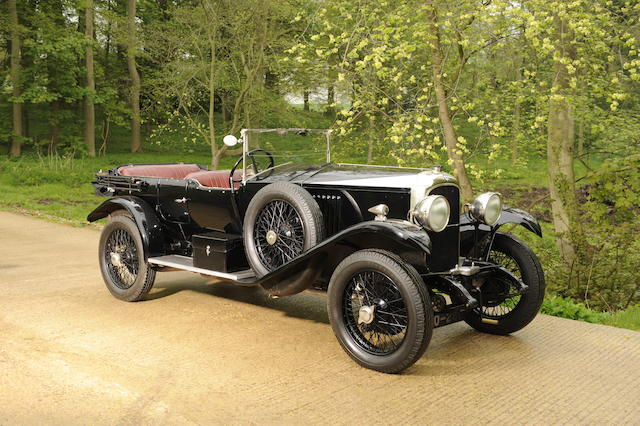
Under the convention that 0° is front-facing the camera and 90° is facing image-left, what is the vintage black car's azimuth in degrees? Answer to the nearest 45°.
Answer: approximately 315°

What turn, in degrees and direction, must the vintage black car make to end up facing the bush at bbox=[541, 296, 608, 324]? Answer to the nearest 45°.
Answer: approximately 45° to its left
